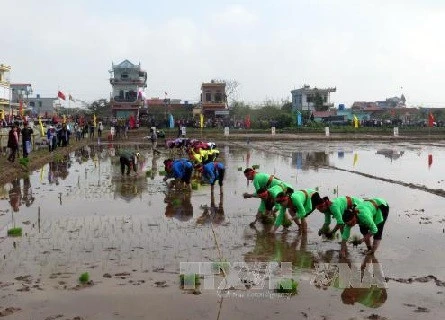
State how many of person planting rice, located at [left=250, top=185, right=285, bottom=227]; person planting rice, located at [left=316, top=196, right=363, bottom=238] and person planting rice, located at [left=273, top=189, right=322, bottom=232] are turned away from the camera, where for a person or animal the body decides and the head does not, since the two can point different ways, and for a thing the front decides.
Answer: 0

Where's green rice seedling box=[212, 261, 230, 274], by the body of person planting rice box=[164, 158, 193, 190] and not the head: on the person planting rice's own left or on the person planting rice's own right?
on the person planting rice's own left

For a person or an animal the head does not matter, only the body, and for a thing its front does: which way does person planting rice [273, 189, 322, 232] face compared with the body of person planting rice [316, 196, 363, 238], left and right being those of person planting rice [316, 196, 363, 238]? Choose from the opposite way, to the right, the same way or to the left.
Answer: the same way

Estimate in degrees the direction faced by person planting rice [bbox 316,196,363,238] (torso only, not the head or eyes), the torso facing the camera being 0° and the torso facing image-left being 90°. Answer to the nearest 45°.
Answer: approximately 45°

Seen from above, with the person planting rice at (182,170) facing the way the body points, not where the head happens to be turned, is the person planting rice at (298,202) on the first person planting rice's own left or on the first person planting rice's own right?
on the first person planting rice's own left

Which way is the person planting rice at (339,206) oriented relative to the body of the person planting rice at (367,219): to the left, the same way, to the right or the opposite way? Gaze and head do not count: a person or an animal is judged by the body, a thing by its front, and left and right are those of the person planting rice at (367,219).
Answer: the same way

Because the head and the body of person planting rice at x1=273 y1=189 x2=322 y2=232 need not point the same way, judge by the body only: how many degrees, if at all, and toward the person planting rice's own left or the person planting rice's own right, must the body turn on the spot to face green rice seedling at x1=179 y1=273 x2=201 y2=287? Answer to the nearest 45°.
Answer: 0° — they already face it

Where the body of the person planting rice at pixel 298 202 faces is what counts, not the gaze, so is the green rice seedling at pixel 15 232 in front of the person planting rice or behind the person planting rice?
in front

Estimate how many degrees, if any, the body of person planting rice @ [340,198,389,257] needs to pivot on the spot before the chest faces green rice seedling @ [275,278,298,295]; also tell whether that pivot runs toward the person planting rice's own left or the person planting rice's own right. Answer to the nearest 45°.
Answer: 0° — they already face it

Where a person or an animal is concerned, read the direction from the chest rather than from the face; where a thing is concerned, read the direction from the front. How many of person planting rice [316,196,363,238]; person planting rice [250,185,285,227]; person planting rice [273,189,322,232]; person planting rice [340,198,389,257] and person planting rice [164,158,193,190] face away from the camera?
0

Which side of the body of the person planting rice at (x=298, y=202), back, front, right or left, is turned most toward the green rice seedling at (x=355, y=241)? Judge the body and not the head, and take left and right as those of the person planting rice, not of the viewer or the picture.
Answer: left

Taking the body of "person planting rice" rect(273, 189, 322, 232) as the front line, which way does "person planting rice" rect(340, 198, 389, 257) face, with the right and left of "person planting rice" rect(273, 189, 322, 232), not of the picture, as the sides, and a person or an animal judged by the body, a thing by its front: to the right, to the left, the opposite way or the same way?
the same way

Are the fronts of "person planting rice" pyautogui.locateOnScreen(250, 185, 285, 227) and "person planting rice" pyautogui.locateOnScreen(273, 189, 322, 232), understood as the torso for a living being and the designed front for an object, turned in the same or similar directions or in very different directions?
same or similar directions

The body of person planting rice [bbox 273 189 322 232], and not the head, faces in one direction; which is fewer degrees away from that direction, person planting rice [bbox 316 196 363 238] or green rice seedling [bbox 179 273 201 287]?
the green rice seedling

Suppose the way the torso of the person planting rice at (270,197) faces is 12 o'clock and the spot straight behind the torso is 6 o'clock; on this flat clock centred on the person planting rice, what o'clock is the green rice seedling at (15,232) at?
The green rice seedling is roughly at 1 o'clock from the person planting rice.

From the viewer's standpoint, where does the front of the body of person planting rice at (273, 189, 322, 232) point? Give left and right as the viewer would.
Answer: facing the viewer and to the left of the viewer

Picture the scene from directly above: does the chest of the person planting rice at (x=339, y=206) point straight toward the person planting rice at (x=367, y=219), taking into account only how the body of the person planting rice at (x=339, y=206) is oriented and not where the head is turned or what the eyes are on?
no
